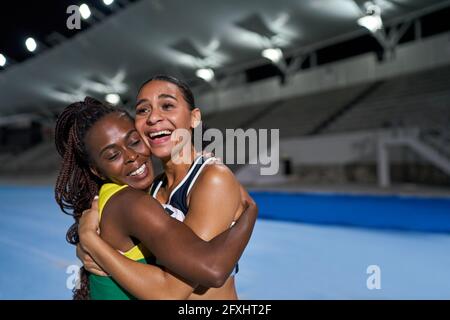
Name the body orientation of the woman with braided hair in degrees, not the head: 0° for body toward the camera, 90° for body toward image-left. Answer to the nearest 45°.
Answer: approximately 270°

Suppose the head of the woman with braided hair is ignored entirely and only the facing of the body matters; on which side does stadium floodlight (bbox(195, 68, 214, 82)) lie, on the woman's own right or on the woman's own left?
on the woman's own left
